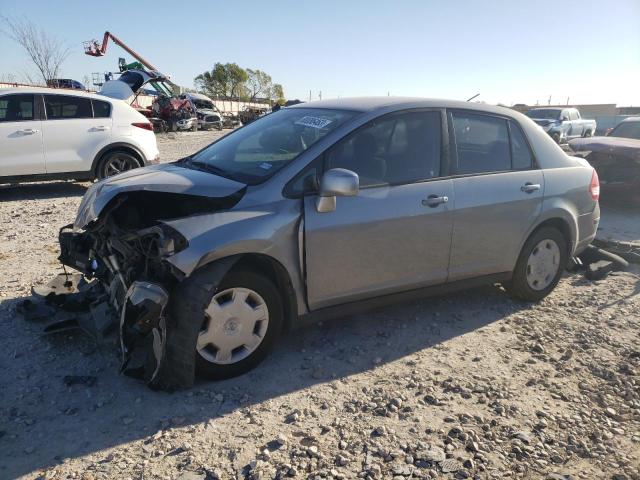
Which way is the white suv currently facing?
to the viewer's left

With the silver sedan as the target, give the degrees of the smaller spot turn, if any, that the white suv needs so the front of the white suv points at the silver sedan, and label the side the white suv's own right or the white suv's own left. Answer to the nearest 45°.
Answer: approximately 90° to the white suv's own left

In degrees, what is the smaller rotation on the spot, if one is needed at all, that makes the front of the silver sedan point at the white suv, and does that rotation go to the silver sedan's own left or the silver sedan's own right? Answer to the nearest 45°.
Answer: approximately 90° to the silver sedan's own right

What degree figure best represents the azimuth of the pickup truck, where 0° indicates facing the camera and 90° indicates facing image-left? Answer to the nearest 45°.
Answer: approximately 45°

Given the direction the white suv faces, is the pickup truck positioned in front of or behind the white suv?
behind

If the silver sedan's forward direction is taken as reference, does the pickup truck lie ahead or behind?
behind
